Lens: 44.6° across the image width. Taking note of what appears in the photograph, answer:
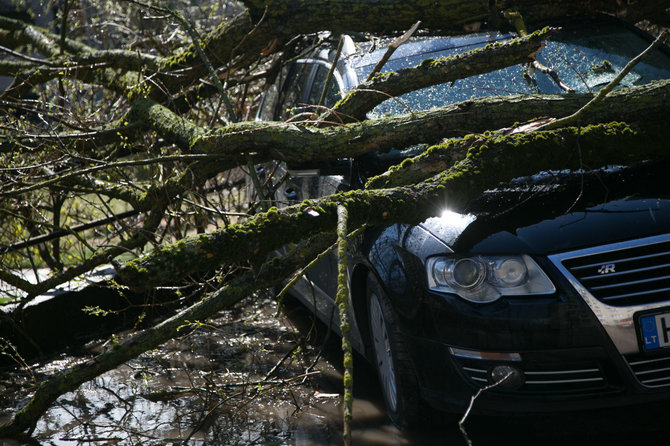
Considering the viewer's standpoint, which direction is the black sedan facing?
facing the viewer and to the right of the viewer
